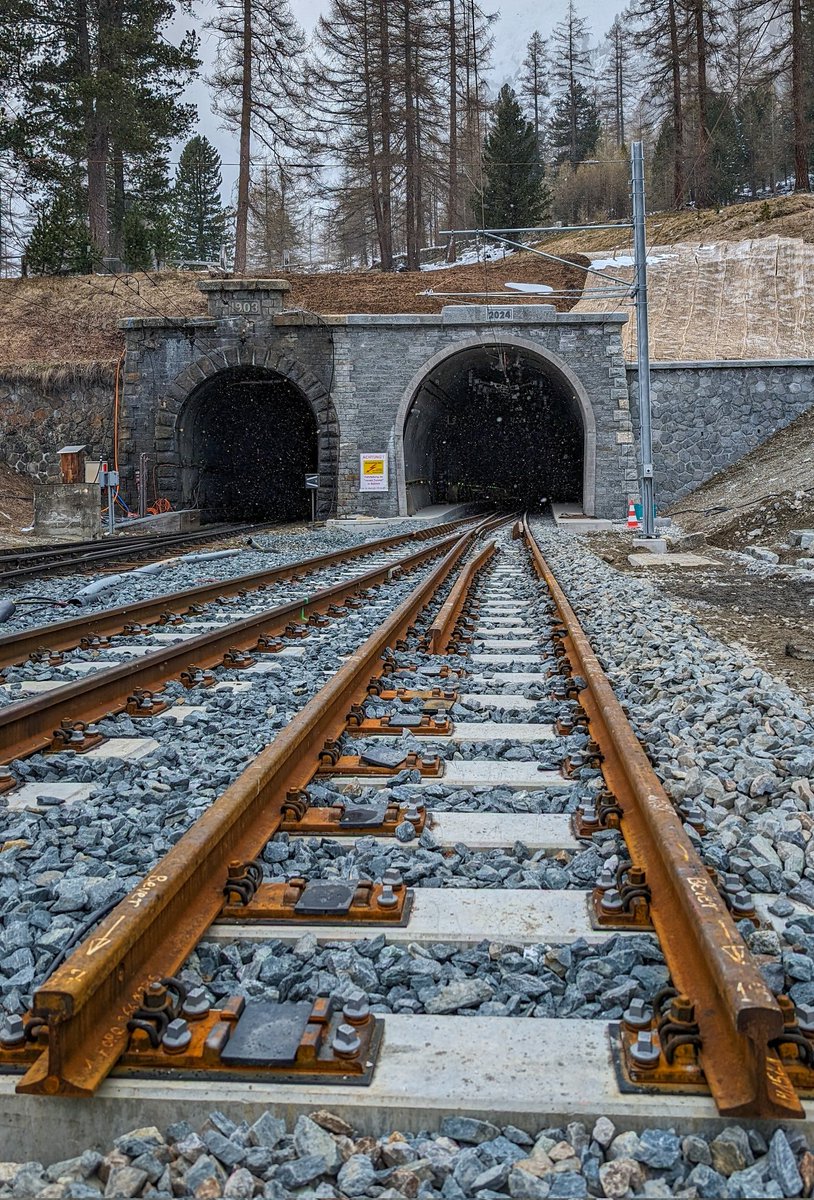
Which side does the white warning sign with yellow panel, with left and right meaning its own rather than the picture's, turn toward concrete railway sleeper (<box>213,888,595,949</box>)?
front

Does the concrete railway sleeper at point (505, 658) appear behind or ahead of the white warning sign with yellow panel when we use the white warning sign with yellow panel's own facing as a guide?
ahead

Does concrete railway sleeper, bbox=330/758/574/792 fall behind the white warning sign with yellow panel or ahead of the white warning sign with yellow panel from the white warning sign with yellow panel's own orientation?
ahead

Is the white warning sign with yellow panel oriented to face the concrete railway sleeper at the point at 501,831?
yes

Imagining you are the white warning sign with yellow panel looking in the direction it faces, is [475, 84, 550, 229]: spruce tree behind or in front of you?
behind

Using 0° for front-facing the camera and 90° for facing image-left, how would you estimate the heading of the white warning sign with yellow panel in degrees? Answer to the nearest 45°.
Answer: approximately 0°

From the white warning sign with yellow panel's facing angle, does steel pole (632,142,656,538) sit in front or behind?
in front

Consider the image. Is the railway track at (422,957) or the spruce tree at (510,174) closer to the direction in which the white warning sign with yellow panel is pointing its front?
the railway track

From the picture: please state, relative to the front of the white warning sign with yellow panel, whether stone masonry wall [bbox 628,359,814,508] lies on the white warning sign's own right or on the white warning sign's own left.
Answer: on the white warning sign's own left

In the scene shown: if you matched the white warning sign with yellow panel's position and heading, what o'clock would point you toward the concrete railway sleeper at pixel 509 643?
The concrete railway sleeper is roughly at 12 o'clock from the white warning sign with yellow panel.
